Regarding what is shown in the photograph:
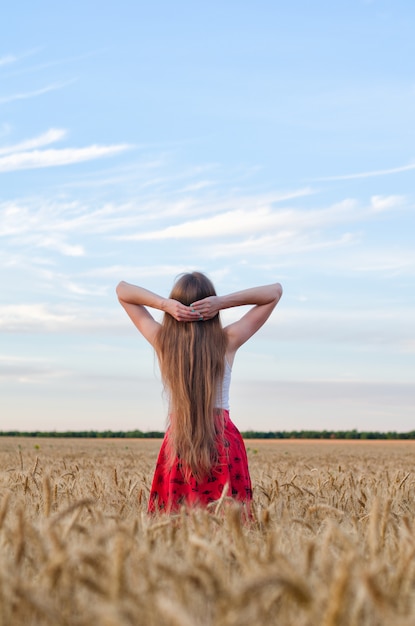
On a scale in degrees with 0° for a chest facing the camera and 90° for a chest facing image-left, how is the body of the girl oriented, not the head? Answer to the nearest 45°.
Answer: approximately 180°

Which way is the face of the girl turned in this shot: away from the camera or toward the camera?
away from the camera
